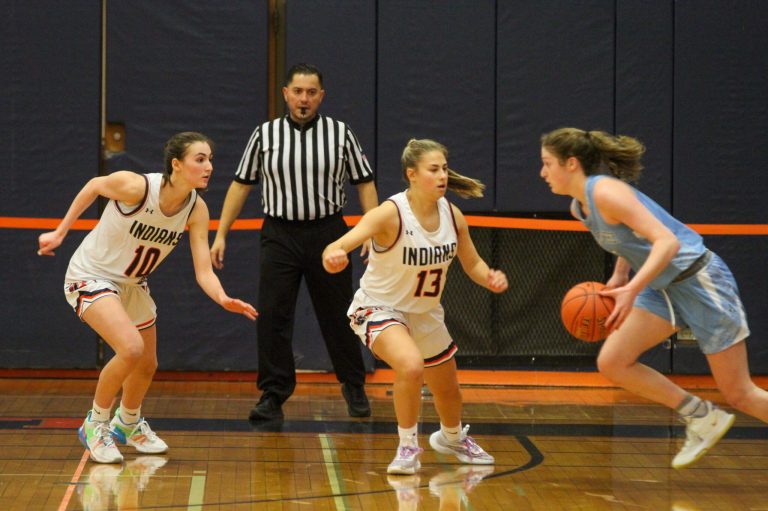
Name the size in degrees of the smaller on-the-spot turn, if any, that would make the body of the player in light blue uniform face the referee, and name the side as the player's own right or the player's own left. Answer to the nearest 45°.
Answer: approximately 45° to the player's own right

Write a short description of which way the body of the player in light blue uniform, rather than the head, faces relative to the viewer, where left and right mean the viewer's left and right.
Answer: facing to the left of the viewer

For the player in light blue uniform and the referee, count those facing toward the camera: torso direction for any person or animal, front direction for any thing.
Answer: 1

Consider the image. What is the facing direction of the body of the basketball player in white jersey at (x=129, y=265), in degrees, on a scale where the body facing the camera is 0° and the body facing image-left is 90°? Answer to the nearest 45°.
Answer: approximately 315°

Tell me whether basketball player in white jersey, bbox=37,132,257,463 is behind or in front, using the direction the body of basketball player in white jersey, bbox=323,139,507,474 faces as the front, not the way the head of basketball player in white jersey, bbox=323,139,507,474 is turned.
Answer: behind

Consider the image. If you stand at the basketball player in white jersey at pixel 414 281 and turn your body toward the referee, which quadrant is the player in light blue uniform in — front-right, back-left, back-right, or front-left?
back-right

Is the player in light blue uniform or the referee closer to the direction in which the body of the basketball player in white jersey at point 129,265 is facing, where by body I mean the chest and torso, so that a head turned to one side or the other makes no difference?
the player in light blue uniform

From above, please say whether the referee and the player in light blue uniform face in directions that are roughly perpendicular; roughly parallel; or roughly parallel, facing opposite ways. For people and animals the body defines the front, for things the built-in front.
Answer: roughly perpendicular
